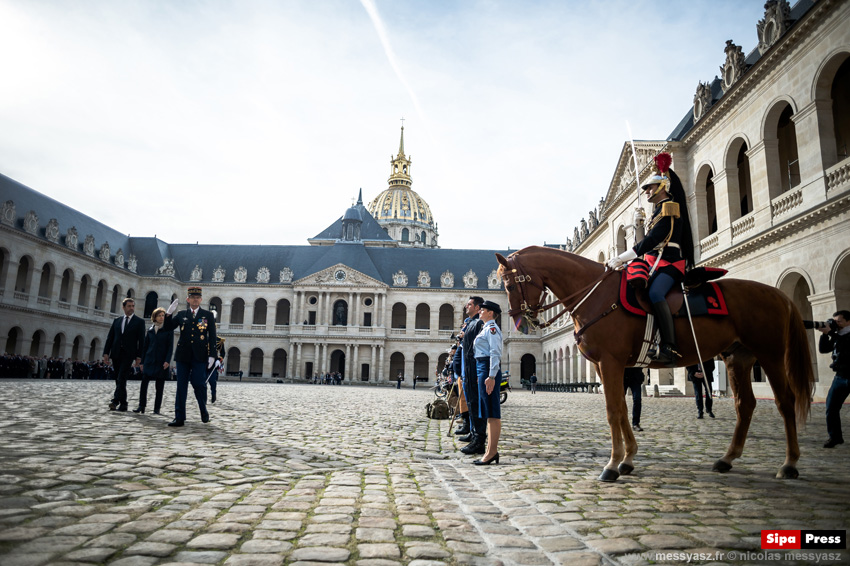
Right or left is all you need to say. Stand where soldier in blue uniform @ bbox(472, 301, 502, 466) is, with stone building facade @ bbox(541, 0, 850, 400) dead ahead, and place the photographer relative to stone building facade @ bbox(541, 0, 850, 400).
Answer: right

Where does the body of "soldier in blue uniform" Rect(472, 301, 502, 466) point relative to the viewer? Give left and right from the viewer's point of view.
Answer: facing to the left of the viewer

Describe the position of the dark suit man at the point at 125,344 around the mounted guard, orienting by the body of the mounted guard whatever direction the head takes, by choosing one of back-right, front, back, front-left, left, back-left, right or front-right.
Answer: front

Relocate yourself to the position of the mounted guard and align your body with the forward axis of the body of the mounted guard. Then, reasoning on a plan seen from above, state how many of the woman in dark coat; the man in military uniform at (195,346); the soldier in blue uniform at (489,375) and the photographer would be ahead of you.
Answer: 3

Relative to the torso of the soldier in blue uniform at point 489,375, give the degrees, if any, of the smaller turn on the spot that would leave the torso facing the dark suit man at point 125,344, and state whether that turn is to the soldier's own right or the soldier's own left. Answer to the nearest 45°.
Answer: approximately 45° to the soldier's own right

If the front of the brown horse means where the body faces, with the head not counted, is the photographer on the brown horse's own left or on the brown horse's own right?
on the brown horse's own right

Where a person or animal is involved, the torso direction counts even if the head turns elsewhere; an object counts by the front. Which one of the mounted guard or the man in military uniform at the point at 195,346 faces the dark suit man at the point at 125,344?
the mounted guard

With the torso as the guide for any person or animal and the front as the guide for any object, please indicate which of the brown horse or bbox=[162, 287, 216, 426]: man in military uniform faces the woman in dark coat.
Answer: the brown horse

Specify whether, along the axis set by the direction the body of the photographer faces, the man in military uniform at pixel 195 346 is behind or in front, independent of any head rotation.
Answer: in front

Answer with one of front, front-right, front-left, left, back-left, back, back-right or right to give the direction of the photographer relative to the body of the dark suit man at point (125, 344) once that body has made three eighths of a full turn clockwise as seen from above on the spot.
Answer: back

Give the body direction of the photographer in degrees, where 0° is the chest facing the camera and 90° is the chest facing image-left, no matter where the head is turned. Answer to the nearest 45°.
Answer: approximately 90°

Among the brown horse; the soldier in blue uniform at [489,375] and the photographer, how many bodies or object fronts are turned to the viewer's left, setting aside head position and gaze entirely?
3

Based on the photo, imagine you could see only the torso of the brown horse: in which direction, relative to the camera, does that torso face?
to the viewer's left

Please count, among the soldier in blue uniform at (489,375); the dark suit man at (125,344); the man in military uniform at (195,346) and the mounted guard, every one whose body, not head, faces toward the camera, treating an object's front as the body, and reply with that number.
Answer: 2

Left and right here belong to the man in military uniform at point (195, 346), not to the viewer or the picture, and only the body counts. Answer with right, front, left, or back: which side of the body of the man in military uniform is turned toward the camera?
front
